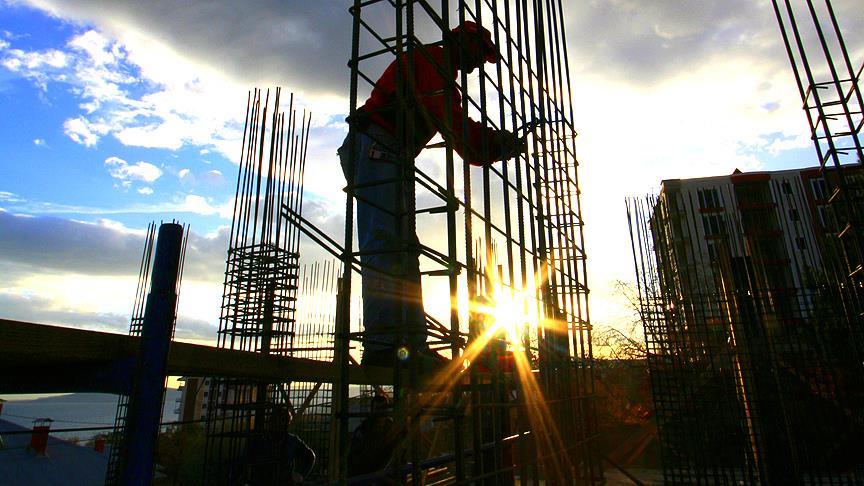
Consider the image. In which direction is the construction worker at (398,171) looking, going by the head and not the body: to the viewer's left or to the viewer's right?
to the viewer's right

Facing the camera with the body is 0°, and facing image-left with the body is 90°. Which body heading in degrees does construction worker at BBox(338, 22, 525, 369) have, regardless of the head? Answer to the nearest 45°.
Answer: approximately 270°

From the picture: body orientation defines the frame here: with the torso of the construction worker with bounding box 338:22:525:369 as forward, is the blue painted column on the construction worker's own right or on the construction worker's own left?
on the construction worker's own right
